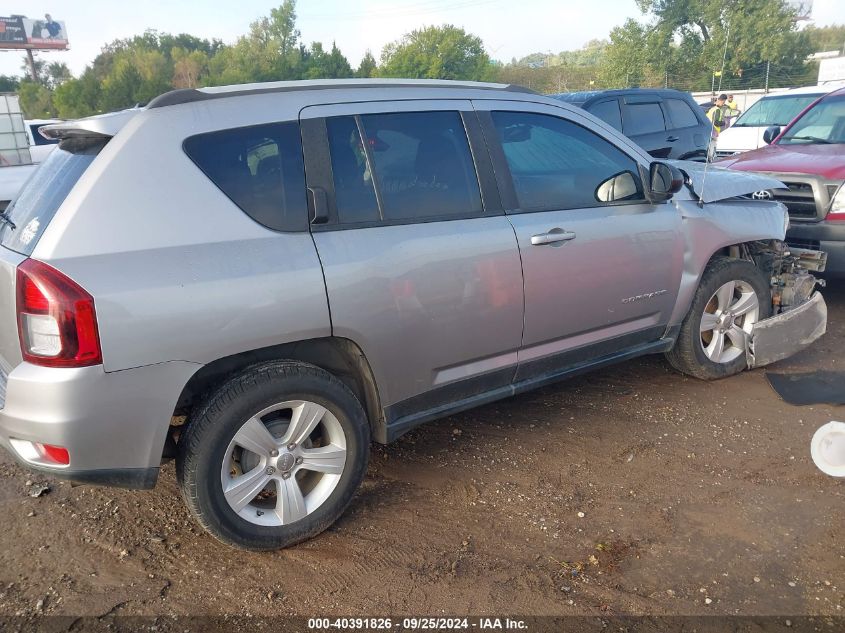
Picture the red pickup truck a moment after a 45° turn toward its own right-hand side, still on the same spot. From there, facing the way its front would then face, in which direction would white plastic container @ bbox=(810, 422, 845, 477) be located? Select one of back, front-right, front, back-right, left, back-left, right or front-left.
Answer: left

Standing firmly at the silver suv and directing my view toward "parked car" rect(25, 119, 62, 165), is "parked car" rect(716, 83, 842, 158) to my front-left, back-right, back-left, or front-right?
front-right

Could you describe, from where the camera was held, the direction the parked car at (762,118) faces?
facing the viewer and to the left of the viewer

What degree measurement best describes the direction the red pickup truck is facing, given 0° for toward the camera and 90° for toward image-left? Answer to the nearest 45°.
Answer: approximately 45°

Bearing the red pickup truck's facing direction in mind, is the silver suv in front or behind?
in front

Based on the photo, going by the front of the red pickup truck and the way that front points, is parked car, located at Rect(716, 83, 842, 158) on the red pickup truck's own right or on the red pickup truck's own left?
on the red pickup truck's own right

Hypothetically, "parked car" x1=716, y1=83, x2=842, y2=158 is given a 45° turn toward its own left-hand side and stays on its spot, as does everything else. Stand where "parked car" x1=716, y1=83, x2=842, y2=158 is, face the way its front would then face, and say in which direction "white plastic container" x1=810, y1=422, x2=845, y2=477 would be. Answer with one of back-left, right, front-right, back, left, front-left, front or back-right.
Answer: front

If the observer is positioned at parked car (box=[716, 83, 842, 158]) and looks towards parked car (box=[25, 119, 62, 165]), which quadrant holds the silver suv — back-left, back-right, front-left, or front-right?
front-left

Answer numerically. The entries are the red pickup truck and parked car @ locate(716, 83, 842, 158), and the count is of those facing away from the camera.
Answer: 0

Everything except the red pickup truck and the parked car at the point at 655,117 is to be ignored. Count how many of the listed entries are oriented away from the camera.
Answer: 0

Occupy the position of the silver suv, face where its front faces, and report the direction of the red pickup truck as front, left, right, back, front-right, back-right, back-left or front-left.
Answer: front

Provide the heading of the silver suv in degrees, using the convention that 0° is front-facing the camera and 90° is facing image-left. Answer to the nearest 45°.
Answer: approximately 225°

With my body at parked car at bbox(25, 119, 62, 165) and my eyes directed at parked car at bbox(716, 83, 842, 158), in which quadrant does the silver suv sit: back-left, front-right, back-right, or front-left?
front-right
